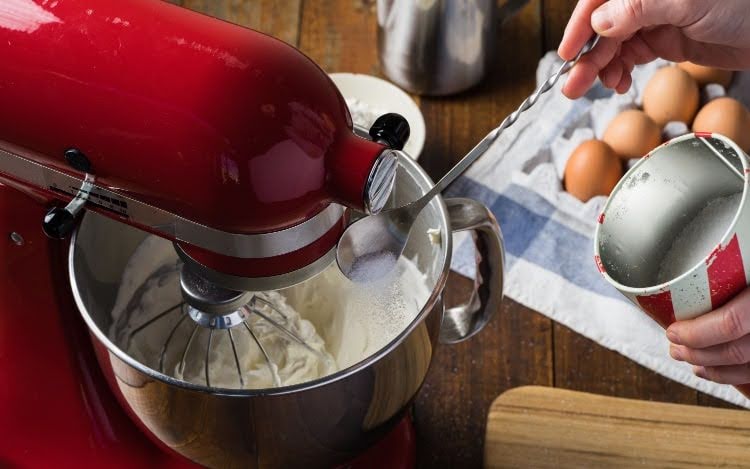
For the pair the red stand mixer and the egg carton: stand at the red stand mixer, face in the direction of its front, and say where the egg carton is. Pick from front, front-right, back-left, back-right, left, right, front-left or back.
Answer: left

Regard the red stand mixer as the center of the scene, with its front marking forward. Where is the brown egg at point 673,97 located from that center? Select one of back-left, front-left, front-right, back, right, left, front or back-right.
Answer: left

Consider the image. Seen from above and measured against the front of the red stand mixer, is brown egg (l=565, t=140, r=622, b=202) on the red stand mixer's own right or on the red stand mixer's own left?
on the red stand mixer's own left

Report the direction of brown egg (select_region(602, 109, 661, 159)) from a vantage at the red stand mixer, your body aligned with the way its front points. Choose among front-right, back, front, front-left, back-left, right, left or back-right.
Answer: left

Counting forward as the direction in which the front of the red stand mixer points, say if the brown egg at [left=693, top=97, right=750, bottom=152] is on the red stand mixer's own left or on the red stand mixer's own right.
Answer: on the red stand mixer's own left

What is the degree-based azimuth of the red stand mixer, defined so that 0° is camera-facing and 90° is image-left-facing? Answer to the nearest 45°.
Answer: approximately 315°

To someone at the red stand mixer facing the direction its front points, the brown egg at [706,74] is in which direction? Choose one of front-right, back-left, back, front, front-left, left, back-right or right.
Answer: left
